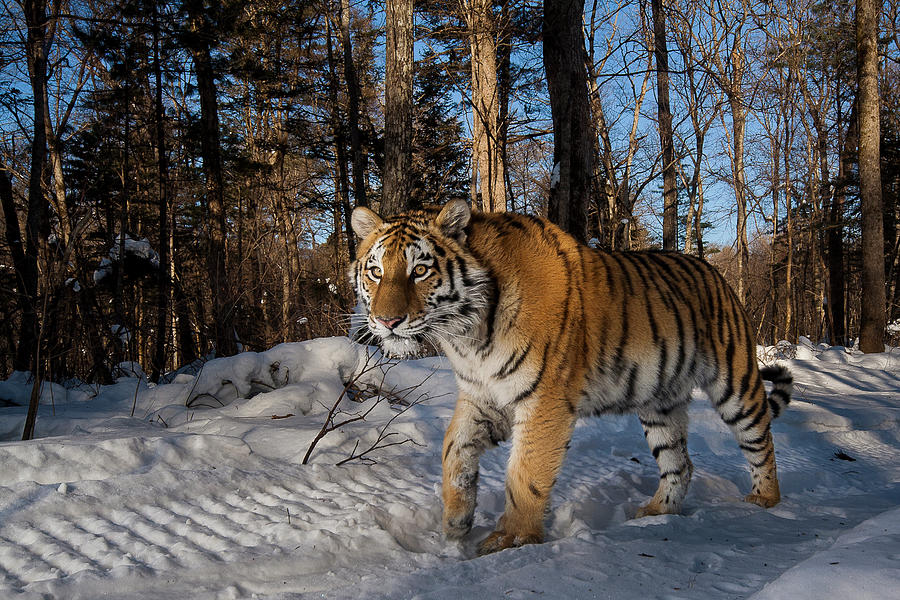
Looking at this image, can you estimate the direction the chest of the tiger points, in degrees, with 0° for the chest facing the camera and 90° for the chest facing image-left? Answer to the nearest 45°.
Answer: approximately 45°
